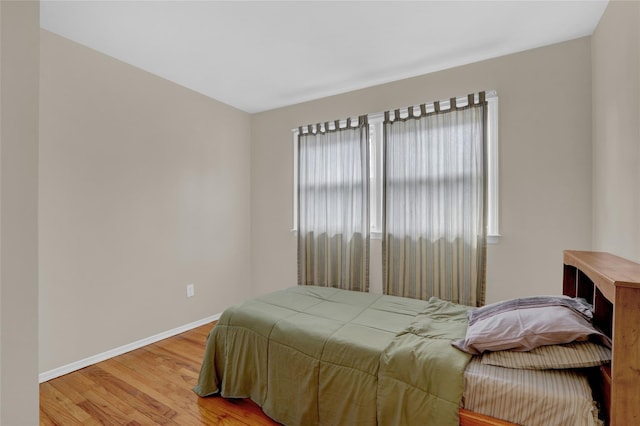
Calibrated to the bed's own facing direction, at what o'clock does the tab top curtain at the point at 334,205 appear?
The tab top curtain is roughly at 2 o'clock from the bed.

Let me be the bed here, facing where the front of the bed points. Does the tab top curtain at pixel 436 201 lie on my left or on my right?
on my right

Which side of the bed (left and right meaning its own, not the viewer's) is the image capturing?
left
